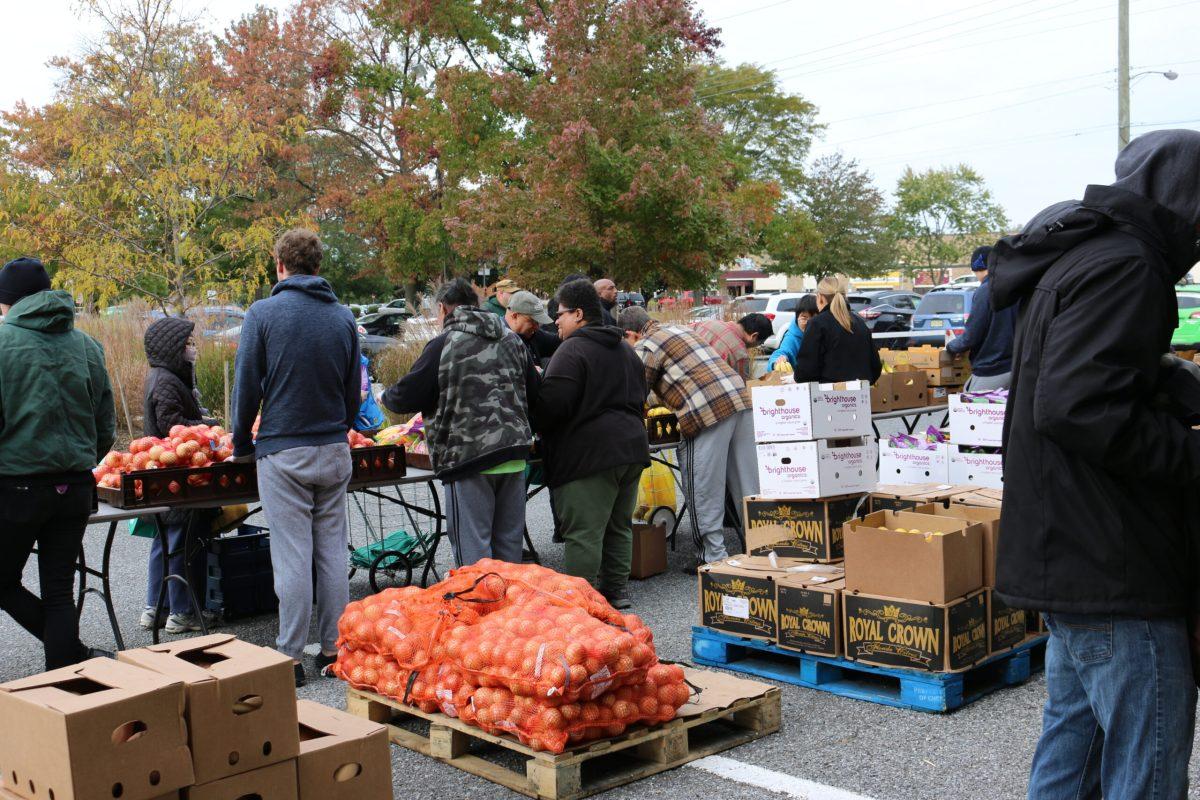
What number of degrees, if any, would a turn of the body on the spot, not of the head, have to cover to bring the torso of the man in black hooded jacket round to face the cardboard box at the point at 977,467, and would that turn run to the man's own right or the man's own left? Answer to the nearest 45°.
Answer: approximately 90° to the man's own left

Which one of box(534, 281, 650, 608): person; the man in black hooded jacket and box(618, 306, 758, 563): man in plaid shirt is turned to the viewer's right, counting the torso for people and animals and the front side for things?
the man in black hooded jacket

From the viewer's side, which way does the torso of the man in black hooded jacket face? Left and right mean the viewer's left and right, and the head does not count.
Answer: facing to the right of the viewer

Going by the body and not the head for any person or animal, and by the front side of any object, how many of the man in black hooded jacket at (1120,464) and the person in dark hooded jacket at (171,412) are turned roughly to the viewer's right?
2

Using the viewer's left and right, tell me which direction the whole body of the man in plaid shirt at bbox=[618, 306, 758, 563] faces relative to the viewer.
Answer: facing away from the viewer and to the left of the viewer

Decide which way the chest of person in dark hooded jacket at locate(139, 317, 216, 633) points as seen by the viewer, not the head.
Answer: to the viewer's right

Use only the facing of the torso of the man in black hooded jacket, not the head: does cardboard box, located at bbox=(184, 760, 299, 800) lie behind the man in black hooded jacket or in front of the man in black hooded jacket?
behind

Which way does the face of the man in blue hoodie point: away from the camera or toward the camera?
away from the camera

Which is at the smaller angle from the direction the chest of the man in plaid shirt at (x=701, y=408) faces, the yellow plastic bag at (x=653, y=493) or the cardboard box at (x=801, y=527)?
the yellow plastic bag

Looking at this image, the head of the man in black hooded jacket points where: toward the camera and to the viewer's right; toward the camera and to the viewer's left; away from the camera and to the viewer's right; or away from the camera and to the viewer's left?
away from the camera and to the viewer's right

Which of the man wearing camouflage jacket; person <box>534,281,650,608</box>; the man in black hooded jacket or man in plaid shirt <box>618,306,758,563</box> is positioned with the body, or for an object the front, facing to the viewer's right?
the man in black hooded jacket
